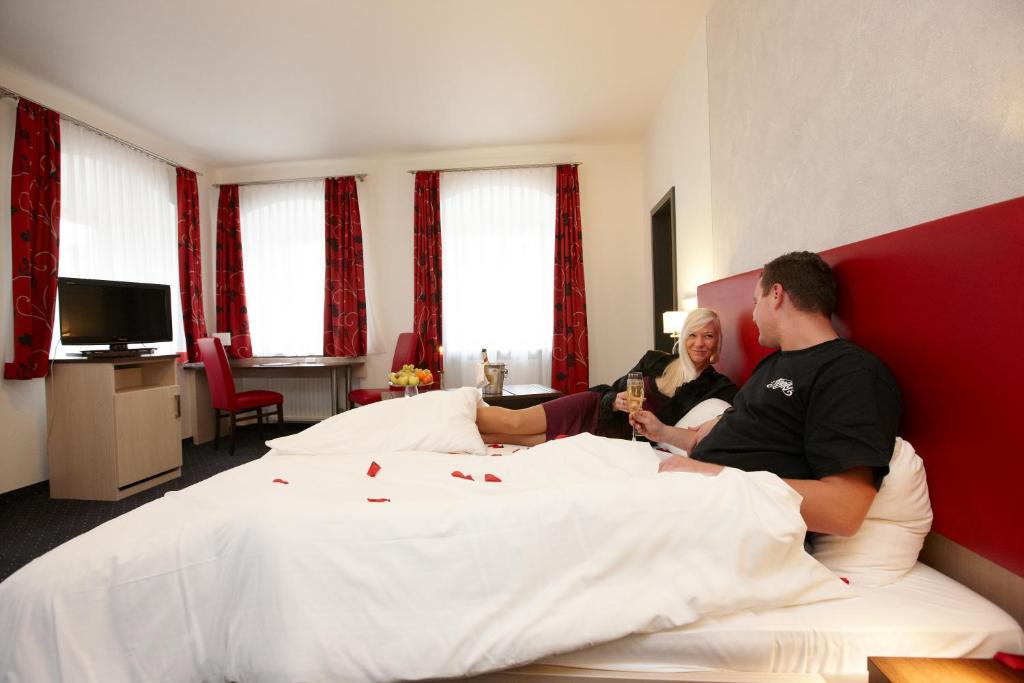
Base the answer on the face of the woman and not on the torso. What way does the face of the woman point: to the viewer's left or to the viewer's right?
to the viewer's right

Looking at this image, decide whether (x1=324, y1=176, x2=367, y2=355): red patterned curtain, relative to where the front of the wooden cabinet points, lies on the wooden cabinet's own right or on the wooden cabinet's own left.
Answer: on the wooden cabinet's own left

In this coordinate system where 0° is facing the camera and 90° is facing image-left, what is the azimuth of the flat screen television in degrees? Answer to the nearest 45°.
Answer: approximately 315°

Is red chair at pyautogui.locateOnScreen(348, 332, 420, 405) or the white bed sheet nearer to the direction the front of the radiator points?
the white bed sheet

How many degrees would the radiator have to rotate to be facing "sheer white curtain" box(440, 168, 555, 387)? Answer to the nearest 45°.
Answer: approximately 45° to its left

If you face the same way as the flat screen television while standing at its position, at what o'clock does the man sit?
The man is roughly at 1 o'clock from the flat screen television.

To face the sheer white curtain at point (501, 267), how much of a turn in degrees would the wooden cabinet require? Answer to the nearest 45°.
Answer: approximately 45° to its left

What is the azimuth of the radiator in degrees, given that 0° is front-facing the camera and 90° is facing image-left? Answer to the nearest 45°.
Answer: approximately 0°
